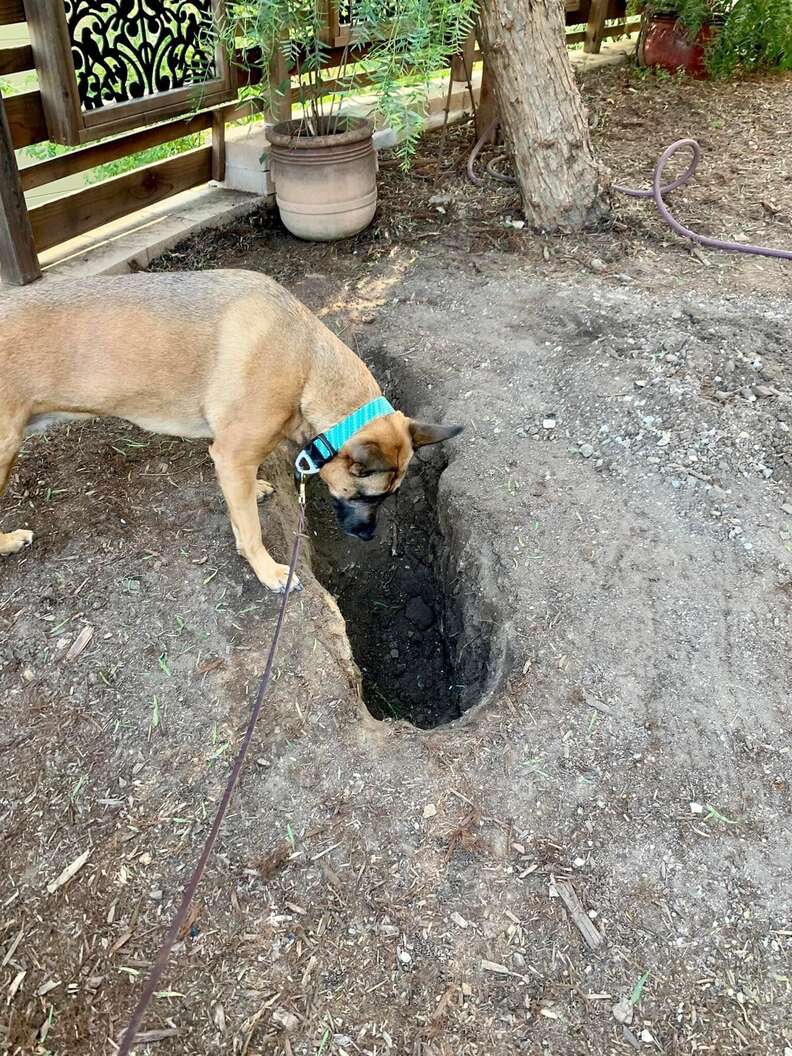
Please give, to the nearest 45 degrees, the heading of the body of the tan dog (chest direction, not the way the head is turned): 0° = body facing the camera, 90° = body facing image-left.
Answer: approximately 270°

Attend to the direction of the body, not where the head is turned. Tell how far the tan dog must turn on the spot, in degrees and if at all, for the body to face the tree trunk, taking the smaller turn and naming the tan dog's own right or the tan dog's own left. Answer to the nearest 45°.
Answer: approximately 45° to the tan dog's own left

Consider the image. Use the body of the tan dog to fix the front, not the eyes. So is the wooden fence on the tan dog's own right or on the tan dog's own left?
on the tan dog's own left

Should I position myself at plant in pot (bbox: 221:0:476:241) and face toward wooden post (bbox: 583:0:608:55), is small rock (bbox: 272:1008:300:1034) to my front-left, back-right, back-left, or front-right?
back-right

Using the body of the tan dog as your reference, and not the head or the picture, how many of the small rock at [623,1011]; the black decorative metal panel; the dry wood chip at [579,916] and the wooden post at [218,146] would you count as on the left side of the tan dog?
2

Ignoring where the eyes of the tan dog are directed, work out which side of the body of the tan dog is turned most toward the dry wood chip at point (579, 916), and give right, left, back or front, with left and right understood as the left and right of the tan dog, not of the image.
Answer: right

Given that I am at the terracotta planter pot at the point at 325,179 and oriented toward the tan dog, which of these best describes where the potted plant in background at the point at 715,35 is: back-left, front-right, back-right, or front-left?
back-left

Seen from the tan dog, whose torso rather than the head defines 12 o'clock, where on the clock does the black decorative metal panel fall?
The black decorative metal panel is roughly at 9 o'clock from the tan dog.

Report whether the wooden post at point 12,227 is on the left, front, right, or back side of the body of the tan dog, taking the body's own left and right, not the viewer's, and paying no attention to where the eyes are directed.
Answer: left

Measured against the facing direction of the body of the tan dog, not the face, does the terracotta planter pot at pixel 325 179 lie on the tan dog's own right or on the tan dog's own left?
on the tan dog's own left

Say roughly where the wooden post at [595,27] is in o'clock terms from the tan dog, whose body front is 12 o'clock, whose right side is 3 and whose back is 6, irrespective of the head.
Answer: The wooden post is roughly at 10 o'clock from the tan dog.

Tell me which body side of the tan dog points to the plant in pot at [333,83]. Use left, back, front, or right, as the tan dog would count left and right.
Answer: left

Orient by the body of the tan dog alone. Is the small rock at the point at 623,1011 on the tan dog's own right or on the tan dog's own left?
on the tan dog's own right
